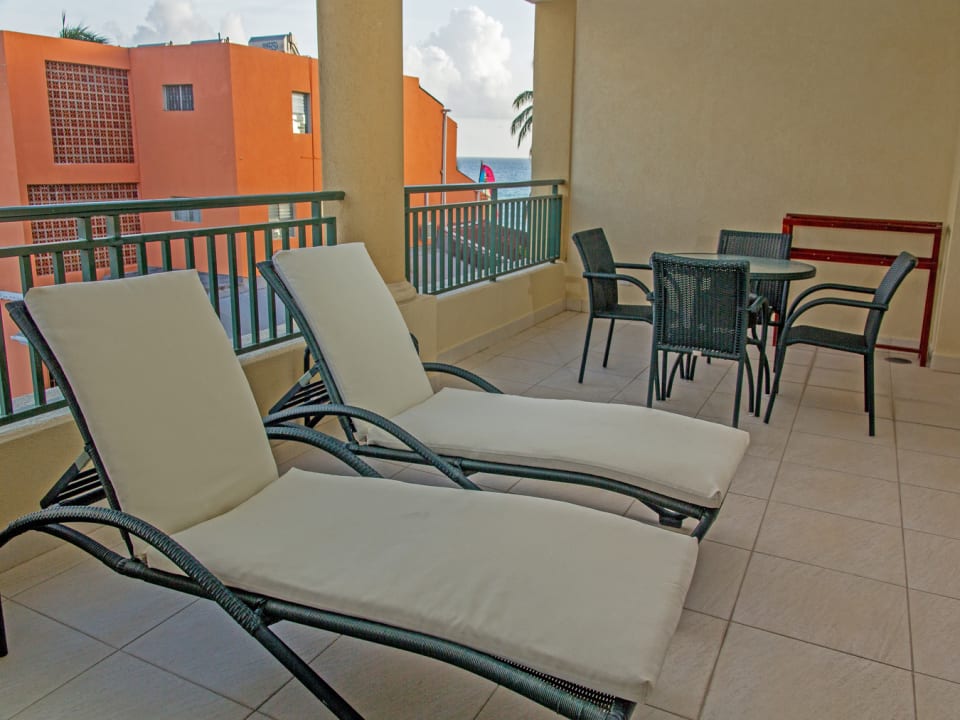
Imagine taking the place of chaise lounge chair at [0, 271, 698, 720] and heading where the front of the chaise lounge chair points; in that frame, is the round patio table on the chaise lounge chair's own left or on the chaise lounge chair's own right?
on the chaise lounge chair's own left

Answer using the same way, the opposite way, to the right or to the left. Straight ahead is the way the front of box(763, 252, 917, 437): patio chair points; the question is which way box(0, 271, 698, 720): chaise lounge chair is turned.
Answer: the opposite way

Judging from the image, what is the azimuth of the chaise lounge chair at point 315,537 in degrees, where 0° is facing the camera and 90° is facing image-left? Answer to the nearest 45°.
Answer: approximately 315°

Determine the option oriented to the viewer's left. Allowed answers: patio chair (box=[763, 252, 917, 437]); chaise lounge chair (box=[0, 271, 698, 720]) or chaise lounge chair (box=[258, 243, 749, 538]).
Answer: the patio chair

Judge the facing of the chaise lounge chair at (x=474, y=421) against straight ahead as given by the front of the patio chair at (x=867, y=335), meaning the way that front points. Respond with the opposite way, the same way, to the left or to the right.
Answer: the opposite way

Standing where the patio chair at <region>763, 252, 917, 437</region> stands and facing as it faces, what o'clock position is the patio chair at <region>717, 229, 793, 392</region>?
the patio chair at <region>717, 229, 793, 392</region> is roughly at 2 o'clock from the patio chair at <region>763, 252, 917, 437</region>.

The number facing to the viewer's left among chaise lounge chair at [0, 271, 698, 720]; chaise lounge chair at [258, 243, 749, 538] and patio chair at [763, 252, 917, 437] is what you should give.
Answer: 1

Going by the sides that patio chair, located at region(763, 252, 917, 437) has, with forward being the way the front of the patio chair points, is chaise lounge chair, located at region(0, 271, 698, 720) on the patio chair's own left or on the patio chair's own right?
on the patio chair's own left

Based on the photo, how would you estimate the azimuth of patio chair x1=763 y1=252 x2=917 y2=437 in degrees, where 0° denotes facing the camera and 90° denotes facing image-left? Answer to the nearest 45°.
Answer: approximately 90°

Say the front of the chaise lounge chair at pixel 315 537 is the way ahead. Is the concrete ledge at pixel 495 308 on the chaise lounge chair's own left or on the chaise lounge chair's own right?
on the chaise lounge chair's own left

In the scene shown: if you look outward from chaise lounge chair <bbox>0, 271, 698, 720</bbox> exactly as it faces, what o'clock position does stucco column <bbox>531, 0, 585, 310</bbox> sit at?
The stucco column is roughly at 8 o'clock from the chaise lounge chair.

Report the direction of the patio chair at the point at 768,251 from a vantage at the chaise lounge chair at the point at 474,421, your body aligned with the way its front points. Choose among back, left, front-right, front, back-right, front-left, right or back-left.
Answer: left

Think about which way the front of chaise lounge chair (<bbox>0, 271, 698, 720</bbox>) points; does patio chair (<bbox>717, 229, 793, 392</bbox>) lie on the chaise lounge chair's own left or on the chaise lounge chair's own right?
on the chaise lounge chair's own left

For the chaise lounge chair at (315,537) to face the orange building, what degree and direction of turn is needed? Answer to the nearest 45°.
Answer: approximately 135° to its left
